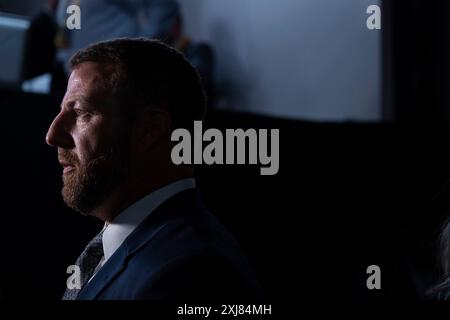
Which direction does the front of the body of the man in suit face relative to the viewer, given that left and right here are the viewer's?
facing to the left of the viewer

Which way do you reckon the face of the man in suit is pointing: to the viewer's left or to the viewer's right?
to the viewer's left
